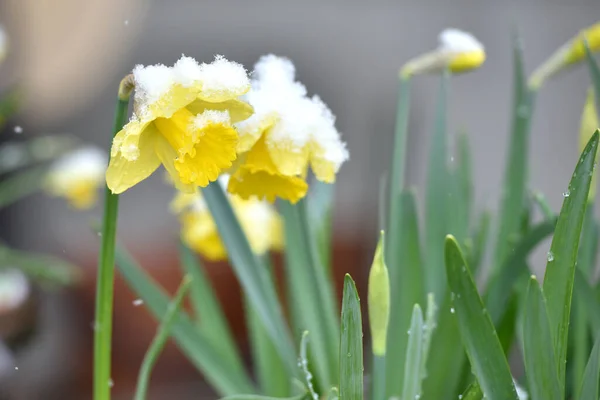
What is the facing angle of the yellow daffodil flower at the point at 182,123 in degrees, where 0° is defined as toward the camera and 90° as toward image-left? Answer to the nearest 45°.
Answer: approximately 315°
